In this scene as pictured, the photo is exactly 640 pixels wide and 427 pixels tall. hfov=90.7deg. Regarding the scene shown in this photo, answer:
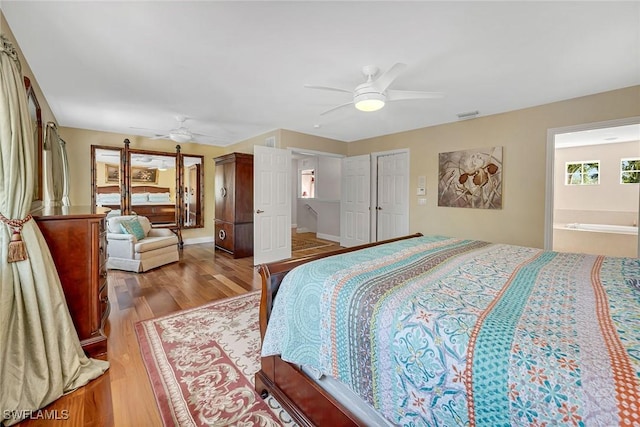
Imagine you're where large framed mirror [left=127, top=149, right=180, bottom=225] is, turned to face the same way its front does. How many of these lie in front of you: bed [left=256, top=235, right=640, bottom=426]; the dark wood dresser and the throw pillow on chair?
3

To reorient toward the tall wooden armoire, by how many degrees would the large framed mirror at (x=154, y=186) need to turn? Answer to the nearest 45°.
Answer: approximately 45° to its left

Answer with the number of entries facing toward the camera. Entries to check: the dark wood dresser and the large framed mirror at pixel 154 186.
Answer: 1

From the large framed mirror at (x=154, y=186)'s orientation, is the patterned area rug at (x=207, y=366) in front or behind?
in front

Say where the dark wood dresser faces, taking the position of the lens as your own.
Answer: facing to the right of the viewer

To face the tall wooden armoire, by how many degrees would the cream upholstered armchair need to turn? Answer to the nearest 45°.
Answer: approximately 45° to its left

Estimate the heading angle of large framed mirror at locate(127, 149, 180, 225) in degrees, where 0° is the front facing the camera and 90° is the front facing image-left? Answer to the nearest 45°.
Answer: approximately 0°

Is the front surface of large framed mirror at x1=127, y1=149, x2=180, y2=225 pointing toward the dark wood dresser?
yes

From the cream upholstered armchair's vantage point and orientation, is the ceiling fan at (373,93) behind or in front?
in front

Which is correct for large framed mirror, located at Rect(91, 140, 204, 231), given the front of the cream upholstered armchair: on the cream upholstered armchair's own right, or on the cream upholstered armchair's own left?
on the cream upholstered armchair's own left

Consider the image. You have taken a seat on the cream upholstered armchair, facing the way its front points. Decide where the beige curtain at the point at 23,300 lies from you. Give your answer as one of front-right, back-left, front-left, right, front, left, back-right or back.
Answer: front-right

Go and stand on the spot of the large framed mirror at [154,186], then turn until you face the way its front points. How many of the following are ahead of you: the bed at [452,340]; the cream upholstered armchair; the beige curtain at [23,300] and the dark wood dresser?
4
